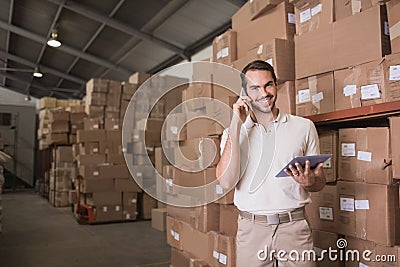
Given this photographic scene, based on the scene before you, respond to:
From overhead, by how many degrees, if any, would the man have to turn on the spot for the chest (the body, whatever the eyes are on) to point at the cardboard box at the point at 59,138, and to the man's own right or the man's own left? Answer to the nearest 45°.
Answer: approximately 135° to the man's own right

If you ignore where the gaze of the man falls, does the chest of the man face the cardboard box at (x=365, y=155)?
no

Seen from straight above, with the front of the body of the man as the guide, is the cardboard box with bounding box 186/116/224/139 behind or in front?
behind

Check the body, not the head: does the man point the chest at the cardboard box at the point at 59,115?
no

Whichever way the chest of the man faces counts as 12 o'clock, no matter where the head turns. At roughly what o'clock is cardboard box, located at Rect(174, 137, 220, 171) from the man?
The cardboard box is roughly at 5 o'clock from the man.

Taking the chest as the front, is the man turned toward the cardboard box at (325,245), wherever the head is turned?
no

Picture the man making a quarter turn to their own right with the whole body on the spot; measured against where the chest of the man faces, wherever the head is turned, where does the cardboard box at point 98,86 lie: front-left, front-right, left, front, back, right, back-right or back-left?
front-right

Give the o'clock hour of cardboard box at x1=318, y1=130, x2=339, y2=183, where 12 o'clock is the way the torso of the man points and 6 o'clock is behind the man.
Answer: The cardboard box is roughly at 7 o'clock from the man.

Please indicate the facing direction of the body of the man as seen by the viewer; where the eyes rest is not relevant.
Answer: toward the camera

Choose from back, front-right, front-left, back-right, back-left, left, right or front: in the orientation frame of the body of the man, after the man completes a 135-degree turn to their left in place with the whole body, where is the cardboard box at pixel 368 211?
front

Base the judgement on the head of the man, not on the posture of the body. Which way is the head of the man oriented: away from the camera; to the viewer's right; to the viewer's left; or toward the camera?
toward the camera

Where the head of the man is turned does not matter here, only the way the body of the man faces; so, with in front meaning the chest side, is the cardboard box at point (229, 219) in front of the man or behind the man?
behind
